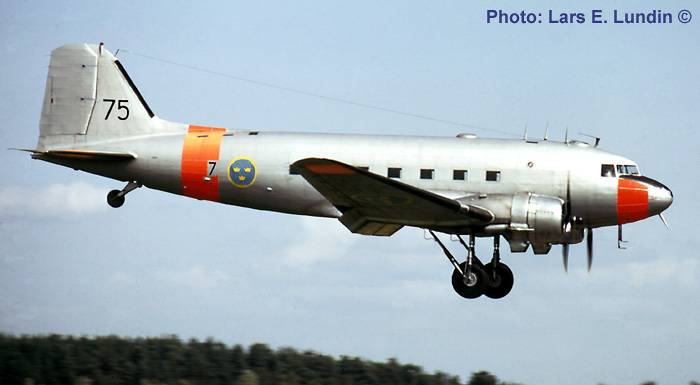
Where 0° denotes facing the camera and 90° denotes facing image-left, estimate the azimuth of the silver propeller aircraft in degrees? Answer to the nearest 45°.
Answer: approximately 270°
